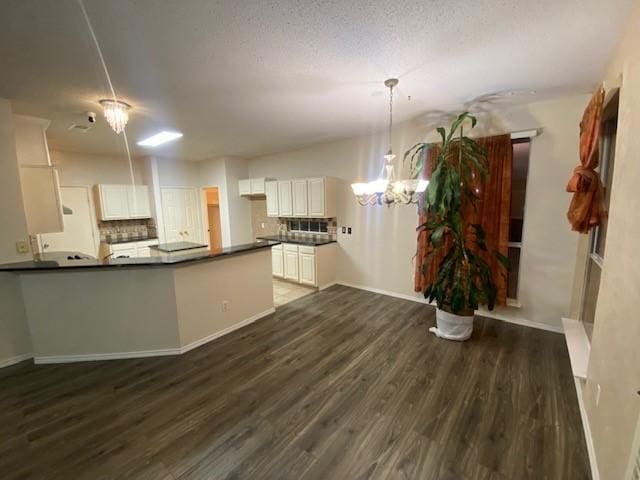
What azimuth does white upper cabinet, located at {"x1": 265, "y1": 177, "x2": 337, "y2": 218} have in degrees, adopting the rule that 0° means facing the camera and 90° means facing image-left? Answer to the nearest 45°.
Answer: approximately 45°

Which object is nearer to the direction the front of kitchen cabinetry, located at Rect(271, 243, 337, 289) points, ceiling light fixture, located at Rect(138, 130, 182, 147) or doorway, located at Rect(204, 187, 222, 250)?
the ceiling light fixture

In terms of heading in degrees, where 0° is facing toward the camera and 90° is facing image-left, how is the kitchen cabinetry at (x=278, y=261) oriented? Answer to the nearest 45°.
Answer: approximately 45°

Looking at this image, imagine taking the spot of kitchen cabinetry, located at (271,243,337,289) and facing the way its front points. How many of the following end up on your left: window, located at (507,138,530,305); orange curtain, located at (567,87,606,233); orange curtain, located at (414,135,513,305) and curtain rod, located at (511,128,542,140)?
4

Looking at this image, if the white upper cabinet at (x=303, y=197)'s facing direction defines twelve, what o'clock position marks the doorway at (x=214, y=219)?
The doorway is roughly at 3 o'clock from the white upper cabinet.

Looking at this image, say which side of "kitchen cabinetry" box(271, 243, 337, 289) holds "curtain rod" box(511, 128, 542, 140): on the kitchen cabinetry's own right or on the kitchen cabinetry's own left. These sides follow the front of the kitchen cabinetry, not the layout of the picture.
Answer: on the kitchen cabinetry's own left

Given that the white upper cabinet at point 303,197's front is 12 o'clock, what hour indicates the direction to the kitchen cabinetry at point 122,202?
The kitchen cabinetry is roughly at 2 o'clock from the white upper cabinet.

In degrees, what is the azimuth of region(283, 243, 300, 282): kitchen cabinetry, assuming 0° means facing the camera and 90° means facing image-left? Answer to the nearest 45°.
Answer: approximately 45°
